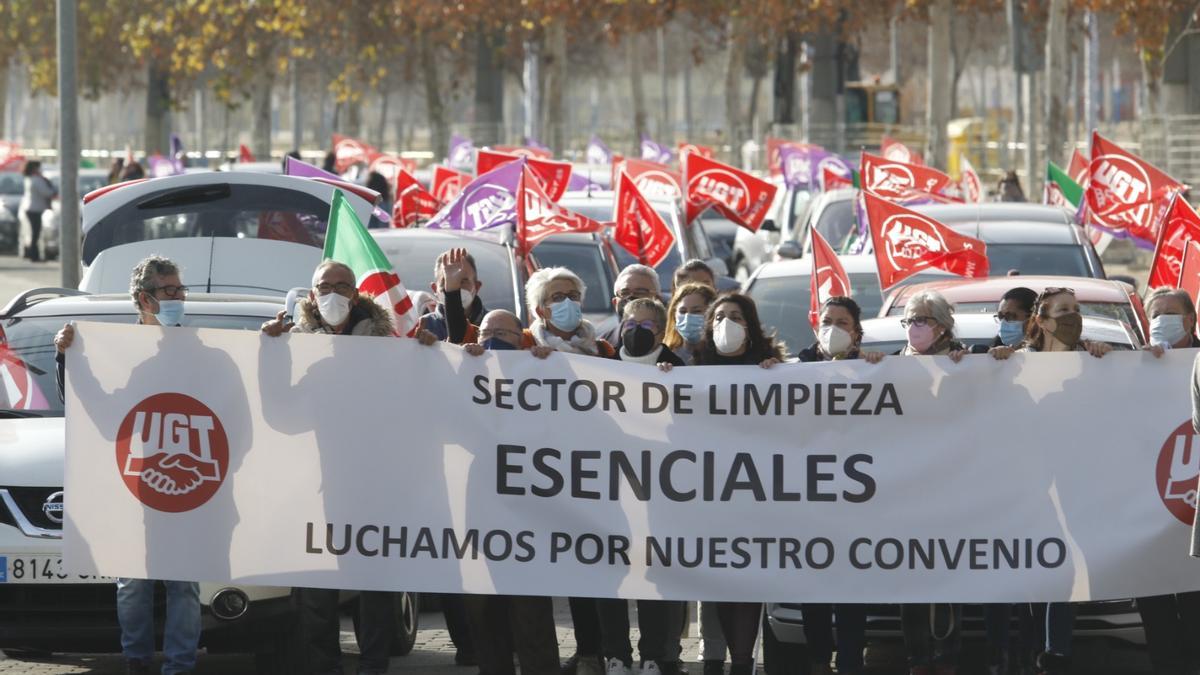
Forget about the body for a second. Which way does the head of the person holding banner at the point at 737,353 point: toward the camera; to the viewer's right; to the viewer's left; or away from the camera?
toward the camera

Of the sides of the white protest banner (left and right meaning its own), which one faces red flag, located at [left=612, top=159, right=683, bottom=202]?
back

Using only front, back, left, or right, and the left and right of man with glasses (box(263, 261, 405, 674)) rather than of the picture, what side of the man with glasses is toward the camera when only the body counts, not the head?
front

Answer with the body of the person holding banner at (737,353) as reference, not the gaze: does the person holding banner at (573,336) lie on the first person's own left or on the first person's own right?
on the first person's own right

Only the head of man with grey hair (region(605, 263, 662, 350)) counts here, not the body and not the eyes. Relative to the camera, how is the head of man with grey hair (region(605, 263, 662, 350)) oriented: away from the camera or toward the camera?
toward the camera

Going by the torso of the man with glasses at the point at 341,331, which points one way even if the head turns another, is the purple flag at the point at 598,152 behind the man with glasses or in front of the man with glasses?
behind

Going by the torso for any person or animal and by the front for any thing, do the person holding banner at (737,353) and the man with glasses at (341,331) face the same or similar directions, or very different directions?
same or similar directions

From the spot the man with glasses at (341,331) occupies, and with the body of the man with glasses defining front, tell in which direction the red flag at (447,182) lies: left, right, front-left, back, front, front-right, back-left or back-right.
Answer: back

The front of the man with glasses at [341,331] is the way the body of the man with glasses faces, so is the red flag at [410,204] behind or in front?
behind

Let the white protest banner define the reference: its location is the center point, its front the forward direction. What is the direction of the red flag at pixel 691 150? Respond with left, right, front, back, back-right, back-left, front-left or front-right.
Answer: back

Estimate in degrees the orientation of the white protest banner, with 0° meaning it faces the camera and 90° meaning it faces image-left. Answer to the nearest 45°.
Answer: approximately 0°

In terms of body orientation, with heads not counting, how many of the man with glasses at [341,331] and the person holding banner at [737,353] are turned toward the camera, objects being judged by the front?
2

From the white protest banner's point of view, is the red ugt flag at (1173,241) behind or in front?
behind

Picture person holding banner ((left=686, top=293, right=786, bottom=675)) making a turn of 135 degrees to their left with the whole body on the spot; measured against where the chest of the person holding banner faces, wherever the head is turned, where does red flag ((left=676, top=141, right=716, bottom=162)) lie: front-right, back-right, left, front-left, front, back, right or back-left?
front-left

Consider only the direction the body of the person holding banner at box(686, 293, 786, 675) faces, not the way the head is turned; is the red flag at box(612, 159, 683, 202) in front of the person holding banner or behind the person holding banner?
behind

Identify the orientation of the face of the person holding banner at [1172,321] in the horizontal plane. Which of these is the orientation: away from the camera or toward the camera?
toward the camera

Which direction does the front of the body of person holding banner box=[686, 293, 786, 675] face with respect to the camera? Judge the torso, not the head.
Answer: toward the camera

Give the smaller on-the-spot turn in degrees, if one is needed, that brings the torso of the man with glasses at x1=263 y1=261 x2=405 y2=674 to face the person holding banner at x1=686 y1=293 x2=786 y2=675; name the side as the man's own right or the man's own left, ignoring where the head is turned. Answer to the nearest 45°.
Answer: approximately 90° to the man's own left

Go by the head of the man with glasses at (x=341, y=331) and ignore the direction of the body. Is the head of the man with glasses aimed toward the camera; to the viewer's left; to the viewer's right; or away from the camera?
toward the camera

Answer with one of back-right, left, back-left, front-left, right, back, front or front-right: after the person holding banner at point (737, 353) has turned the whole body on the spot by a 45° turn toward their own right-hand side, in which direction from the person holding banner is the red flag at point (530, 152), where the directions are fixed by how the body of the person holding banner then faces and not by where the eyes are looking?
back-right
